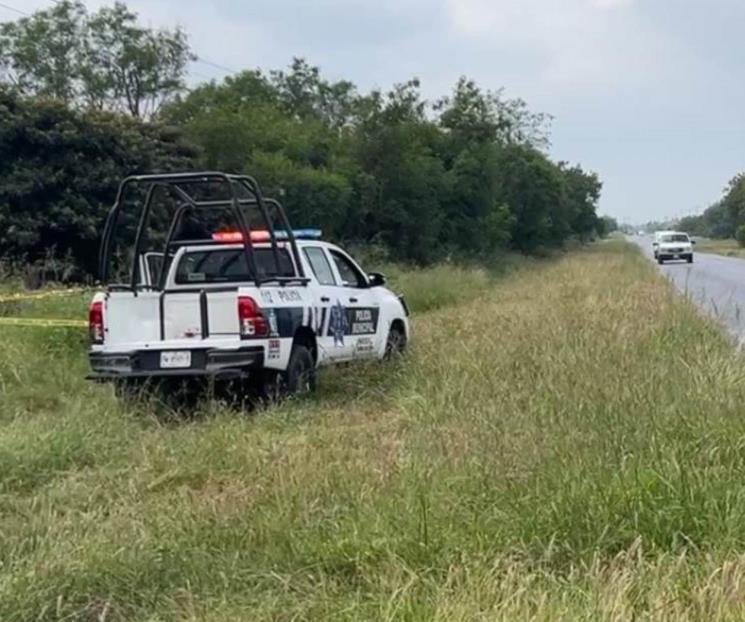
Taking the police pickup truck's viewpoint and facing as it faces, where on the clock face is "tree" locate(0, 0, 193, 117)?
The tree is roughly at 10 o'clock from the police pickup truck.

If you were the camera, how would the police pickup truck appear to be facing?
facing away from the viewer and to the right of the viewer

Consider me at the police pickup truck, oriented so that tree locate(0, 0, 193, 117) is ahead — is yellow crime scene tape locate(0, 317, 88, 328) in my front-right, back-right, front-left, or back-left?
front-left

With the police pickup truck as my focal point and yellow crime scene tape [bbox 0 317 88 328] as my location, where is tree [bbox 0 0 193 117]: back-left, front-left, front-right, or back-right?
back-left

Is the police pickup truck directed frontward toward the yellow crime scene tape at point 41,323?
no

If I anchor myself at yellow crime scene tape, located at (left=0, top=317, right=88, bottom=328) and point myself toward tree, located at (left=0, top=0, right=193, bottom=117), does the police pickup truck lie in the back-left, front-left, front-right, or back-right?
back-right
